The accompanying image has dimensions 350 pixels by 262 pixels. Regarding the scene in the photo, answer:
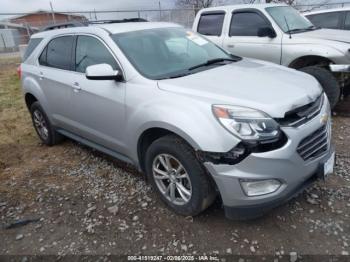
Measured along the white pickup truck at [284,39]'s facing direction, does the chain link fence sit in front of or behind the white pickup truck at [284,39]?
behind

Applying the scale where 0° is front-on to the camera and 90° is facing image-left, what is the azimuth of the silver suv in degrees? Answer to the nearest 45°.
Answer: approximately 315°

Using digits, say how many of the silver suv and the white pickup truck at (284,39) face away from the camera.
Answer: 0

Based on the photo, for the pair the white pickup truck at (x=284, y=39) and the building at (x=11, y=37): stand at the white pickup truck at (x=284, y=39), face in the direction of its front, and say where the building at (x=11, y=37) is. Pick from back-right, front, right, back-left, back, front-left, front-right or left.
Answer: back

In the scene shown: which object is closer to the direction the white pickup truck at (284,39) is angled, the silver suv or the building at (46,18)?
the silver suv

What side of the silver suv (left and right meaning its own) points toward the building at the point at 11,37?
back

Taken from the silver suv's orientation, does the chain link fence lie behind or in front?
behind

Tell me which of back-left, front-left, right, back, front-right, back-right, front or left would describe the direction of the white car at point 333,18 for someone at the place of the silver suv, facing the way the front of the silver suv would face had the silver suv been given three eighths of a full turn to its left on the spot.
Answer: front-right

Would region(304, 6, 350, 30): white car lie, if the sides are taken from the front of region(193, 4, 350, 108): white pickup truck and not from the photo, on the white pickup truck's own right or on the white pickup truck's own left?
on the white pickup truck's own left

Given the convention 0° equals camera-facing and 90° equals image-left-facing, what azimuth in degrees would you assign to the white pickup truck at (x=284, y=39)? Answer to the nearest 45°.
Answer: approximately 315°

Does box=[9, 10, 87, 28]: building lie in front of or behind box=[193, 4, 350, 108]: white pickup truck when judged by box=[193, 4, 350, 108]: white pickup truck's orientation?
behind
